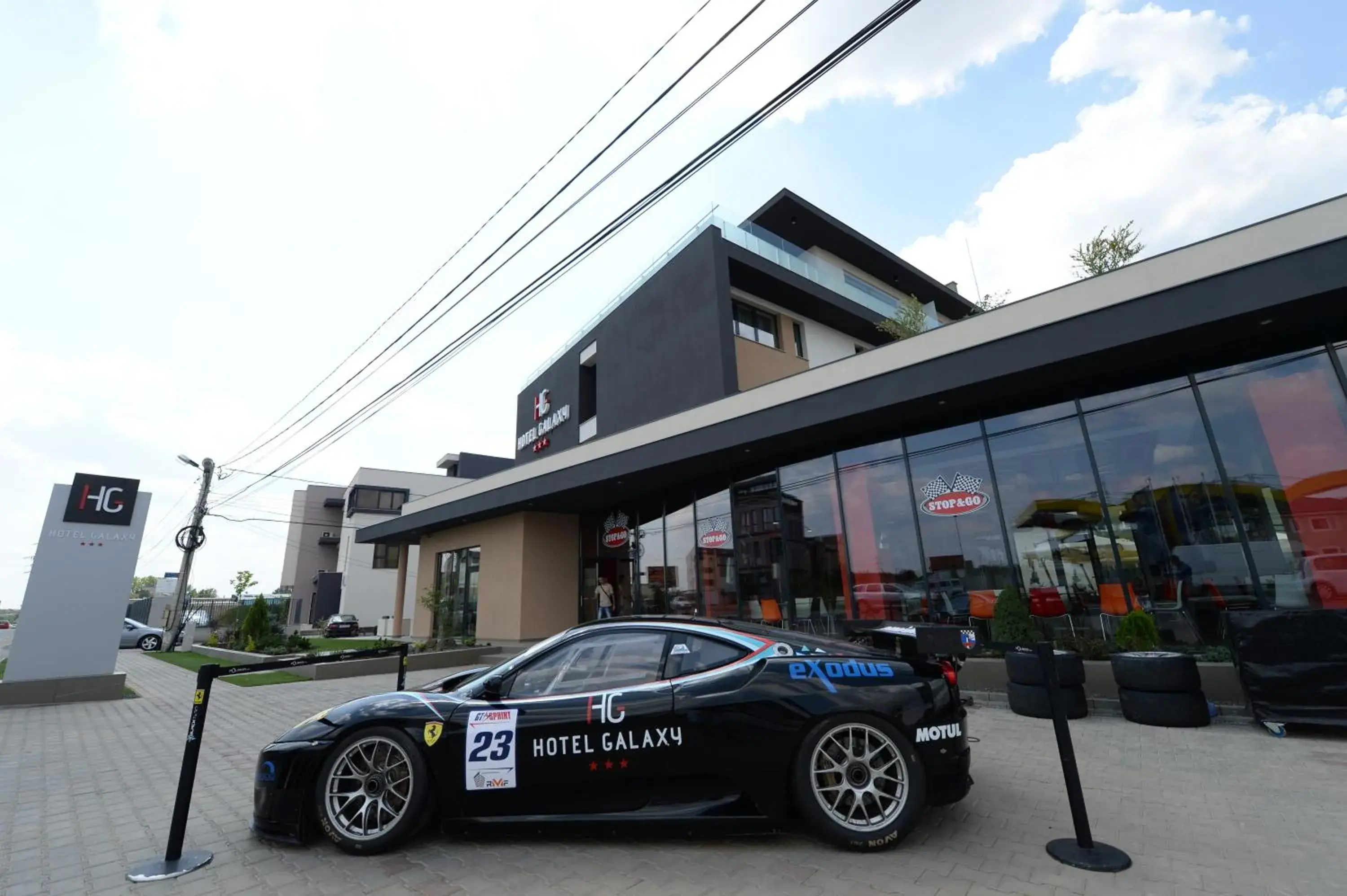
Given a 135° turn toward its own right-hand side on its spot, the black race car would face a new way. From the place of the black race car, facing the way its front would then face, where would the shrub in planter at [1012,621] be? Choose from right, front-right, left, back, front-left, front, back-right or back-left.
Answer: front

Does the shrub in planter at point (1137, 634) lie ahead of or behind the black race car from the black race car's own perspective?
behind

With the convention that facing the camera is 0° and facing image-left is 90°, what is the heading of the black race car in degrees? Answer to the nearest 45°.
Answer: approximately 90°

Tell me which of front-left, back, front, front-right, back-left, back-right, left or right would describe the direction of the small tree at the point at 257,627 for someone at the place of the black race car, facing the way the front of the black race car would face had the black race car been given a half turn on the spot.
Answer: back-left

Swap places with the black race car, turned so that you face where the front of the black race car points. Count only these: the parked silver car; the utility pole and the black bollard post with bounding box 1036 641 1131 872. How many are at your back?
1

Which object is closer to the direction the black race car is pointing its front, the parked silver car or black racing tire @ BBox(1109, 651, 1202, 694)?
the parked silver car

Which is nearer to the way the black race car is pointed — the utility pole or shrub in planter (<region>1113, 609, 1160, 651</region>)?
the utility pole

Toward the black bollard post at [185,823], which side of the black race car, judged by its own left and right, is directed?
front

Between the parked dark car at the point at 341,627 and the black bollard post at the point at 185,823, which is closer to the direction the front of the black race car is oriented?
the black bollard post

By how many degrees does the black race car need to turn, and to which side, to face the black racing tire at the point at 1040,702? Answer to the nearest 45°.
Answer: approximately 135° to its right

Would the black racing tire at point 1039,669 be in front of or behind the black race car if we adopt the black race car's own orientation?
behind
